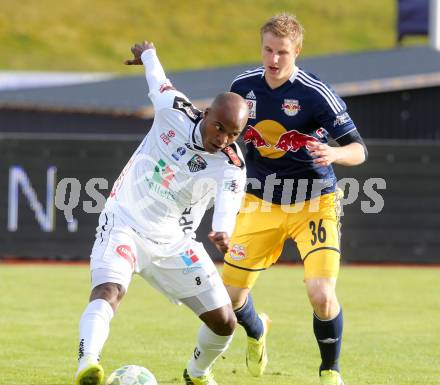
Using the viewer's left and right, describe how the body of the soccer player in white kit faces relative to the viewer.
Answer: facing the viewer
